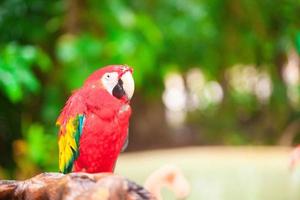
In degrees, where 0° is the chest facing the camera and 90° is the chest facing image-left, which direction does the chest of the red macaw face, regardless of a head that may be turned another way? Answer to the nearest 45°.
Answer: approximately 315°
